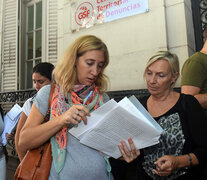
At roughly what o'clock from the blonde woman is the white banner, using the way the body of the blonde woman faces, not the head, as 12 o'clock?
The white banner is roughly at 8 o'clock from the blonde woman.

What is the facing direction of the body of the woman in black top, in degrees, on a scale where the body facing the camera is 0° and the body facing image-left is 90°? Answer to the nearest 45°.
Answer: approximately 45°

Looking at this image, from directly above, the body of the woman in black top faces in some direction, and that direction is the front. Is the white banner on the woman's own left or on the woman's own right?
on the woman's own right

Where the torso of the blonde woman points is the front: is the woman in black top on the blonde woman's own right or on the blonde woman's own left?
on the blonde woman's own left
